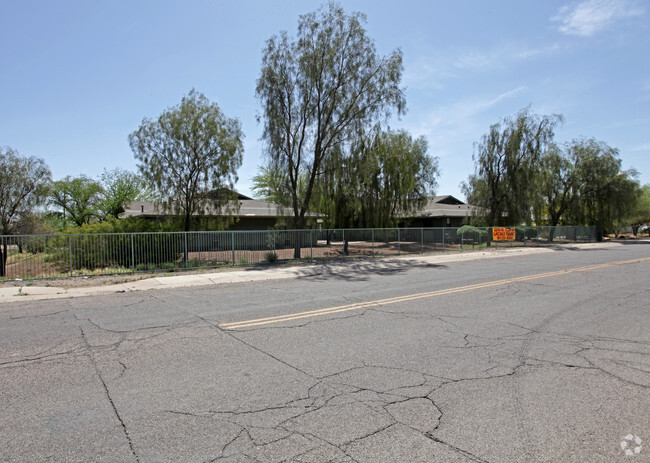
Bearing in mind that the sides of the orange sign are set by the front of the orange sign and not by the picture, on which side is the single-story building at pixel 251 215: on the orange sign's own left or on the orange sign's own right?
on the orange sign's own right

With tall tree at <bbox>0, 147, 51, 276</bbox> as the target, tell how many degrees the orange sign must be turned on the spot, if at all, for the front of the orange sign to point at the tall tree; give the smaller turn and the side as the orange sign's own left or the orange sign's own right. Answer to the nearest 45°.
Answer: approximately 45° to the orange sign's own right

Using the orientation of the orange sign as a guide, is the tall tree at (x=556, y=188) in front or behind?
behind

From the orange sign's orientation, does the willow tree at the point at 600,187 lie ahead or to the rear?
to the rear

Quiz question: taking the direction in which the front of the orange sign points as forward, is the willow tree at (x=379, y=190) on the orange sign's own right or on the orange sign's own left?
on the orange sign's own right

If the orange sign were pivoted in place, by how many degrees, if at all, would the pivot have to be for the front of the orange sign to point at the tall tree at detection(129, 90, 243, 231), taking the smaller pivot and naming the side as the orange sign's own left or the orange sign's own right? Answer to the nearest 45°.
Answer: approximately 45° to the orange sign's own right

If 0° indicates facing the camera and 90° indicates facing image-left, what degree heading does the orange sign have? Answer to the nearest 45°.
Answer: approximately 0°

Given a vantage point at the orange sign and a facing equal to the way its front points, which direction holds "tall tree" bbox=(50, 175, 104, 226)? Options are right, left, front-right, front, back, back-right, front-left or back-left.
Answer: right
